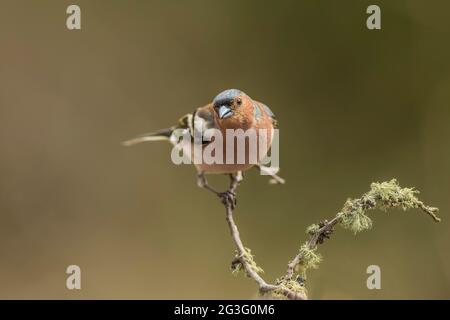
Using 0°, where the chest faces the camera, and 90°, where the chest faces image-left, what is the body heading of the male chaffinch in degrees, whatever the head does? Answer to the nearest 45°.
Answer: approximately 315°
